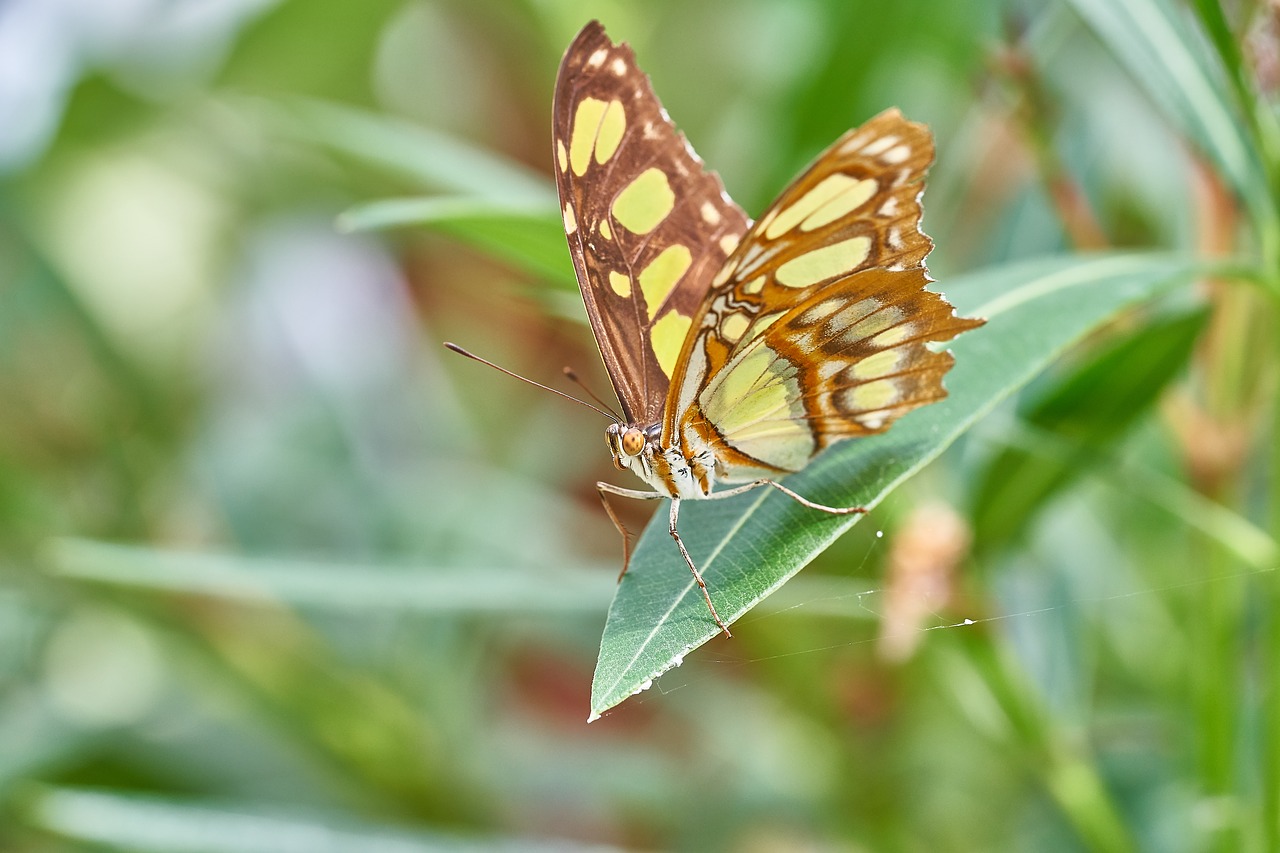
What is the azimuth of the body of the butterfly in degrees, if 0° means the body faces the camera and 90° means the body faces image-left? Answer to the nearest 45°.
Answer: approximately 45°
